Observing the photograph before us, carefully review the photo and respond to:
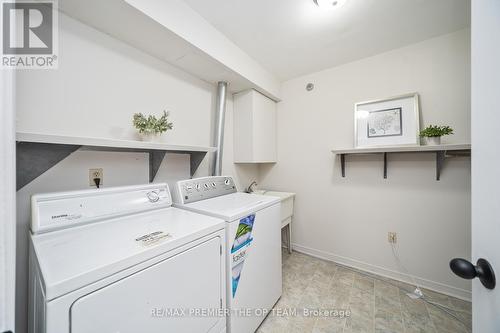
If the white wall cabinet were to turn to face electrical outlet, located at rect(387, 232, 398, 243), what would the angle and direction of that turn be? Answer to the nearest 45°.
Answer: approximately 45° to its left

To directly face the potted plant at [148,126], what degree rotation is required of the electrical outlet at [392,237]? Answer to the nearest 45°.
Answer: approximately 45° to its right

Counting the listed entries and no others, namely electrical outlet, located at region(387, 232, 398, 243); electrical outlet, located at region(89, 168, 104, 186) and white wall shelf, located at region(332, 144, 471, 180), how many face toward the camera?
3

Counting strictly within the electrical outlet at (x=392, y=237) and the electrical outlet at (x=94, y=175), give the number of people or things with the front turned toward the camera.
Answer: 2

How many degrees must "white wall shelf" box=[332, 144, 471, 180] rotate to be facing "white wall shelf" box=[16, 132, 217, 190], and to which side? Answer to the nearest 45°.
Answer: approximately 45° to its right

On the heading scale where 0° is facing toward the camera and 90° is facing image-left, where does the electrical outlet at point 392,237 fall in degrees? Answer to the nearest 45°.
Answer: approximately 0°

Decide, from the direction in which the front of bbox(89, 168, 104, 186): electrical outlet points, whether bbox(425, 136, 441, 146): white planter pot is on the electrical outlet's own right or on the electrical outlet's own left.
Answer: on the electrical outlet's own left

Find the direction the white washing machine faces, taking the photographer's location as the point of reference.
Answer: facing the viewer and to the right of the viewer

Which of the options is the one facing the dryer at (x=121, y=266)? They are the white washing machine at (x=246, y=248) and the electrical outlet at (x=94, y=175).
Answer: the electrical outlet
